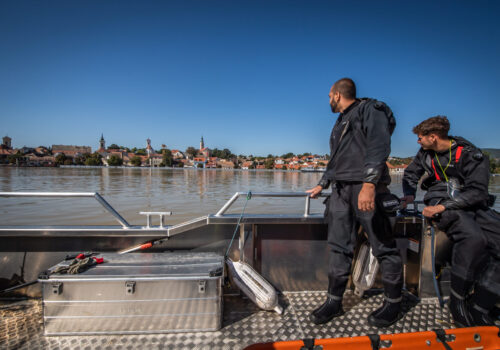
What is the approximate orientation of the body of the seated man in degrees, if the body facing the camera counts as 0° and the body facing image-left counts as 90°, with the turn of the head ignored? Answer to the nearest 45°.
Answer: approximately 45°

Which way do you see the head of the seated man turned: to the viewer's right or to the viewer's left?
to the viewer's left

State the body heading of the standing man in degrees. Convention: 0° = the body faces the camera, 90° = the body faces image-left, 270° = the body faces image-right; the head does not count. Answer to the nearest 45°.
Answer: approximately 45°

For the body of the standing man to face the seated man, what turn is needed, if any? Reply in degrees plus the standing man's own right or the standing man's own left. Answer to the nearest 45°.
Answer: approximately 135° to the standing man's own left

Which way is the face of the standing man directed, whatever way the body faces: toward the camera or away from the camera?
away from the camera

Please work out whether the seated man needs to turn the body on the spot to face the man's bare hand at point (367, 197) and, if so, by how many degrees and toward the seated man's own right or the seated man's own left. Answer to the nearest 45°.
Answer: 0° — they already face it
